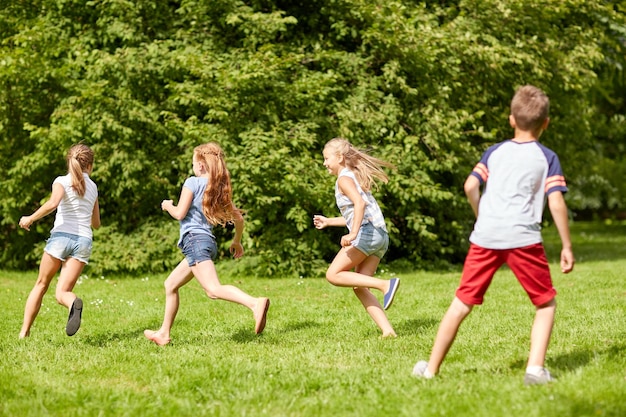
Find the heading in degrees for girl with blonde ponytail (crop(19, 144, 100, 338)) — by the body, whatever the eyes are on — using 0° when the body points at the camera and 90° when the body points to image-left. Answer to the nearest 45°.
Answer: approximately 180°
